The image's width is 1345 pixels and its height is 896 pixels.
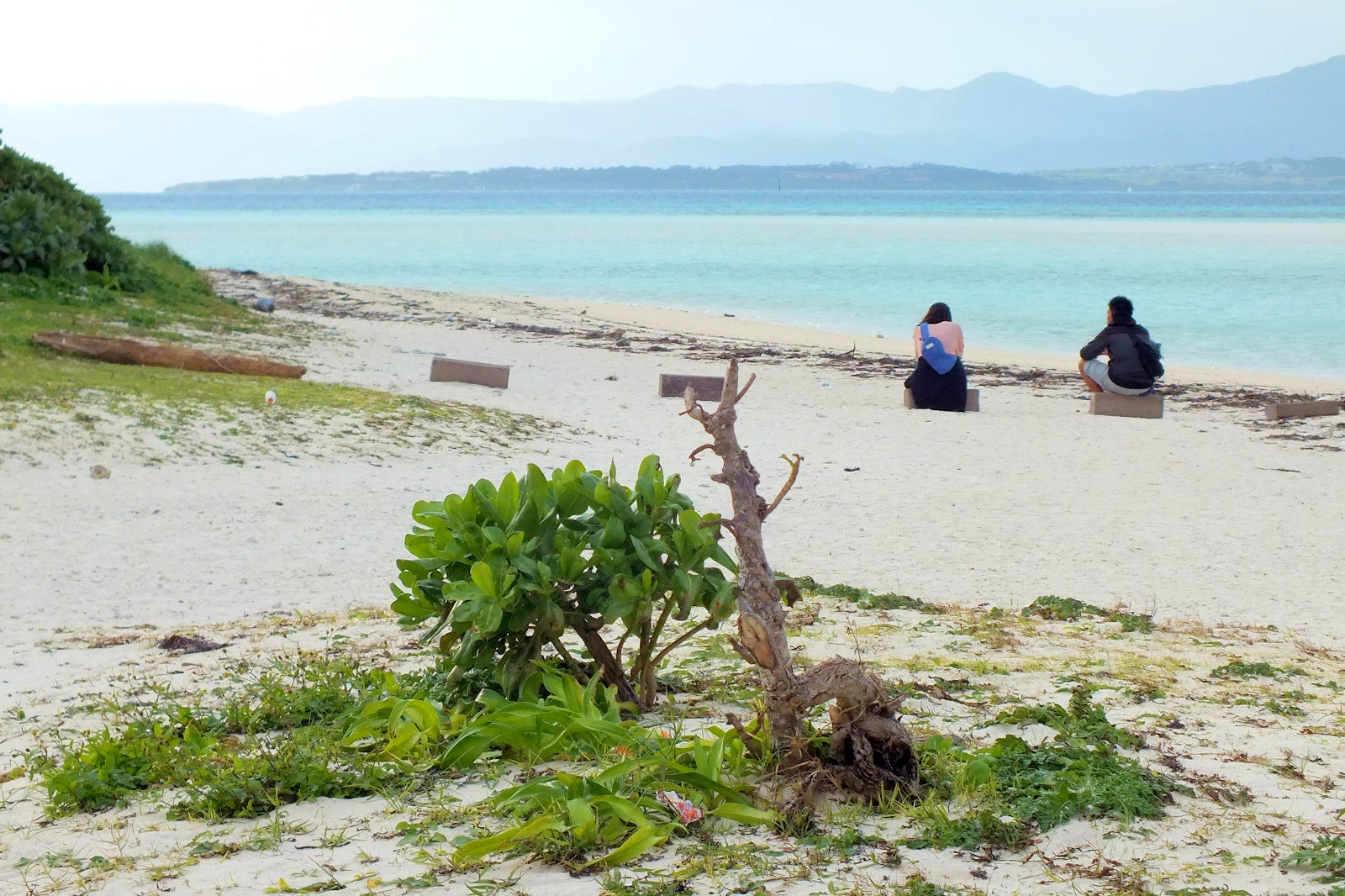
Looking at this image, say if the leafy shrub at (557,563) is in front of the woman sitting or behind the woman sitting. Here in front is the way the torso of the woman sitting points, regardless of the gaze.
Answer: behind

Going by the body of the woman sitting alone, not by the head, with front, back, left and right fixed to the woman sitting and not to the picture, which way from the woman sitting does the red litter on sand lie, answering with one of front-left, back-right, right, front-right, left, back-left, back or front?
back

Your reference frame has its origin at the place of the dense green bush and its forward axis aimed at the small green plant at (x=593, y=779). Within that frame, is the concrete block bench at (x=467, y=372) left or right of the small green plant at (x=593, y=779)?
left

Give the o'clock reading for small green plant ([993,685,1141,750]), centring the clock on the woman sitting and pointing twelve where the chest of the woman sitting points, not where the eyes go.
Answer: The small green plant is roughly at 6 o'clock from the woman sitting.

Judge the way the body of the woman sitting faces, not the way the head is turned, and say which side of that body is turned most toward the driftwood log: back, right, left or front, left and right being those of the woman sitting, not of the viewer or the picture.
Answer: left

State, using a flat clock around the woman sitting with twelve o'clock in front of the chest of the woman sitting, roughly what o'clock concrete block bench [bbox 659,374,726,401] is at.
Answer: The concrete block bench is roughly at 9 o'clock from the woman sitting.

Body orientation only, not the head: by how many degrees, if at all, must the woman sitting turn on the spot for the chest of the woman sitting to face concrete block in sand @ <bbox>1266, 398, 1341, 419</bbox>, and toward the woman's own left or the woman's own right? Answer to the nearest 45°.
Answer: approximately 90° to the woman's own right

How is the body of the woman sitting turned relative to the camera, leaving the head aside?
away from the camera

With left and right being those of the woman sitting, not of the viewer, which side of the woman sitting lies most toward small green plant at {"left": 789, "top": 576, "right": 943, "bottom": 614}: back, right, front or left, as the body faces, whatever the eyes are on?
back

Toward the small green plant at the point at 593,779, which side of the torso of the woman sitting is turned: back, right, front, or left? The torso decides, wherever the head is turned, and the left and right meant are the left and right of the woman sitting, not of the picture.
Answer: back
